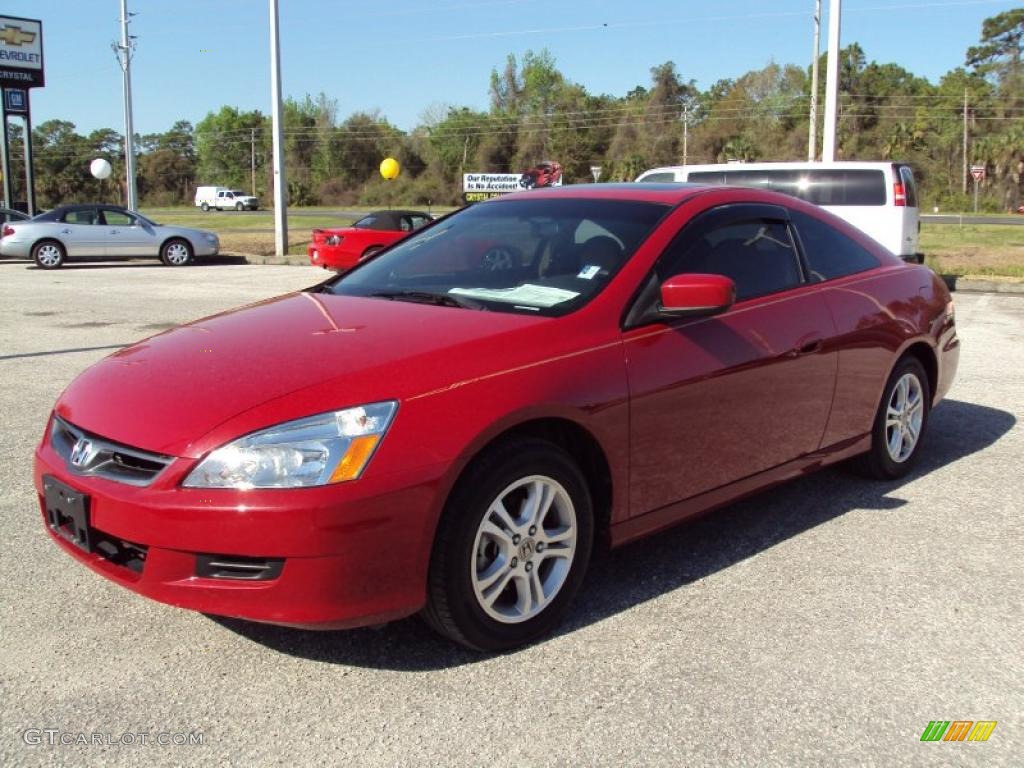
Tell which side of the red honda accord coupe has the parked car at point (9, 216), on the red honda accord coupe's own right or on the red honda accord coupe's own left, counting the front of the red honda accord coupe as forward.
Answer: on the red honda accord coupe's own right

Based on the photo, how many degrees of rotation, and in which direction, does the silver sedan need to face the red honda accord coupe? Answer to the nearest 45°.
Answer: approximately 90° to its right

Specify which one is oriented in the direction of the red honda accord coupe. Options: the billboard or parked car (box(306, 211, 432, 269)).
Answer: the billboard

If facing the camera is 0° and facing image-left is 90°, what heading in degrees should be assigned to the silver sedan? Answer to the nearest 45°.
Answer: approximately 270°

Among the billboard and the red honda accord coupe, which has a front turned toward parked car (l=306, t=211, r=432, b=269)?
the billboard
